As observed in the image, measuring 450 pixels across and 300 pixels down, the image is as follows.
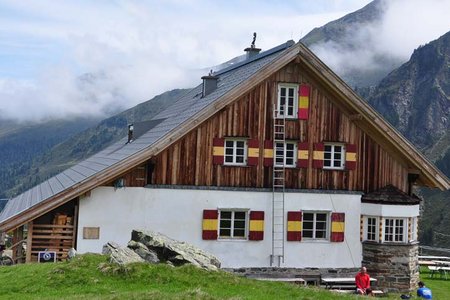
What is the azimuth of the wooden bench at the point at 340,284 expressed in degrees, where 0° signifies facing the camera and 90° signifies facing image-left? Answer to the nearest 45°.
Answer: approximately 0°

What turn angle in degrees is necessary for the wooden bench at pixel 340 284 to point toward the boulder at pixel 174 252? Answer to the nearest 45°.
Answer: approximately 45° to its right

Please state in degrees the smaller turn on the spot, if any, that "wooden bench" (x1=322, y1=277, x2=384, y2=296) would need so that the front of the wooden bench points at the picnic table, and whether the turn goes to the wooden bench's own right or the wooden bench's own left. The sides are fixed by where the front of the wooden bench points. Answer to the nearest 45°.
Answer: approximately 135° to the wooden bench's own left

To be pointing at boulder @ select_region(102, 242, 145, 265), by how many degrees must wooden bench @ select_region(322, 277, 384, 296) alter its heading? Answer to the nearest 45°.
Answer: approximately 45° to its right

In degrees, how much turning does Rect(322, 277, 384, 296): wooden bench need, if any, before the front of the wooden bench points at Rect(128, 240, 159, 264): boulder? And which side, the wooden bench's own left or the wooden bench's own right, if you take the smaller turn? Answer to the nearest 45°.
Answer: approximately 45° to the wooden bench's own right
